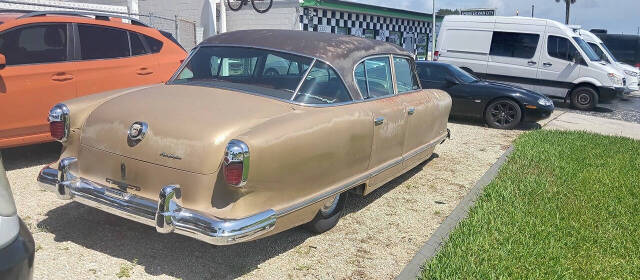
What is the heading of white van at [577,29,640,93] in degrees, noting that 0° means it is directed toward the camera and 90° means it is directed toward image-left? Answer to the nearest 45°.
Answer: approximately 315°

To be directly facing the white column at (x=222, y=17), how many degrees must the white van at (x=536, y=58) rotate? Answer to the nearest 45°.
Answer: approximately 135° to its right

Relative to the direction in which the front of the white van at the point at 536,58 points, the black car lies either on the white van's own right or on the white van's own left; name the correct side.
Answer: on the white van's own right

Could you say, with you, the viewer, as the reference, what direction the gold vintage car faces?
facing away from the viewer and to the right of the viewer

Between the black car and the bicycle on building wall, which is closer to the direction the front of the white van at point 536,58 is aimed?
the black car

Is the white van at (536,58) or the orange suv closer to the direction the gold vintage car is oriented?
the white van

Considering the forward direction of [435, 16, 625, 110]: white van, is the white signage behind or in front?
behind

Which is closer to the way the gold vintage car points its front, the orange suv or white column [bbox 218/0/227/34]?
the white column

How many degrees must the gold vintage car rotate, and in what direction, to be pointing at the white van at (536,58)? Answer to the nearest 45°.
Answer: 0° — it already faces it

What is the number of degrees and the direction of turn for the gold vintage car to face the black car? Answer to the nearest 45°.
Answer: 0° — it already faces it

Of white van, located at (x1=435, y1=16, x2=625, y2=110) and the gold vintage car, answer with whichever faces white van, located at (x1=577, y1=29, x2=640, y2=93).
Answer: the gold vintage car

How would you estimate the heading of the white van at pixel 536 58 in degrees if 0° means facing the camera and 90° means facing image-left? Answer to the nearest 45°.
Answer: approximately 315°
